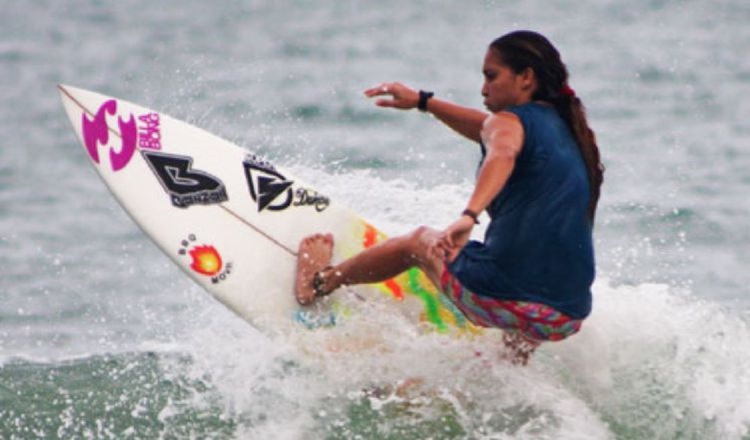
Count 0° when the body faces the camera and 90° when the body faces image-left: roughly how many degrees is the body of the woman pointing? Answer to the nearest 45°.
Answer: approximately 90°
